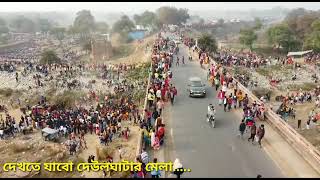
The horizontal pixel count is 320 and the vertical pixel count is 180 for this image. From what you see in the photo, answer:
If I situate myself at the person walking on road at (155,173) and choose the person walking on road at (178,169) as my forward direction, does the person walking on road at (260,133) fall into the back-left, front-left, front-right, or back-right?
front-left

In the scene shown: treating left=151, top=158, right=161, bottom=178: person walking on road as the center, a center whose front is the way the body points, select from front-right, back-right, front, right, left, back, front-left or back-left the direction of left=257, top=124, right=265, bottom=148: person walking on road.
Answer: front-right

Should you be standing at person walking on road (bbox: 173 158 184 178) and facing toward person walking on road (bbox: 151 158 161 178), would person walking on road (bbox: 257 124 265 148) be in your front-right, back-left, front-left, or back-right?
back-right

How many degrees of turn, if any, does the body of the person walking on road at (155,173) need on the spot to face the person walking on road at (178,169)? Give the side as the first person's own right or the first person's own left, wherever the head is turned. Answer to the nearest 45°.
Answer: approximately 90° to the first person's own right

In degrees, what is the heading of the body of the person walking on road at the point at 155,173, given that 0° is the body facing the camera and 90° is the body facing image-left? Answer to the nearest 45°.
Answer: approximately 180°
